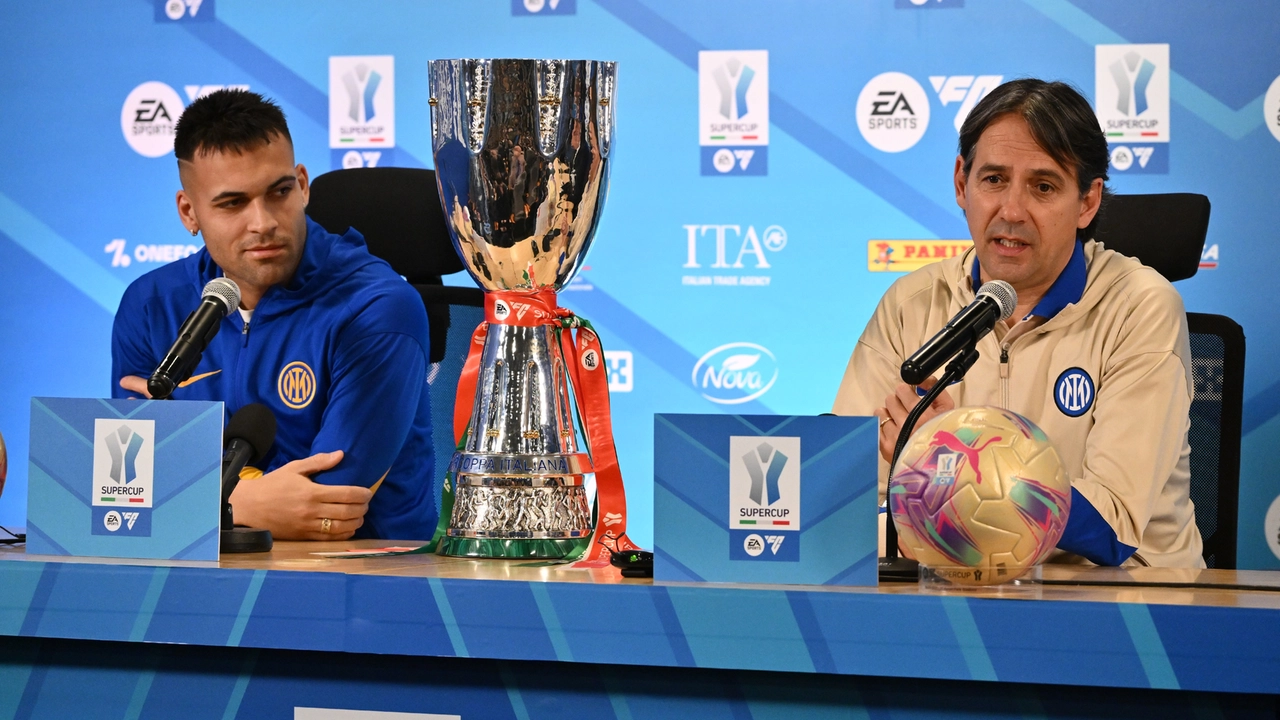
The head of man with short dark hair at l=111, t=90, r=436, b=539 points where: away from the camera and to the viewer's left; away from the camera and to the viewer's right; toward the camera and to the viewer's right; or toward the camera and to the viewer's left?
toward the camera and to the viewer's right

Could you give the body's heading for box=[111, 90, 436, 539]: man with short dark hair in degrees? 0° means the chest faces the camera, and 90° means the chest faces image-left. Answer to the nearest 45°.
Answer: approximately 45°

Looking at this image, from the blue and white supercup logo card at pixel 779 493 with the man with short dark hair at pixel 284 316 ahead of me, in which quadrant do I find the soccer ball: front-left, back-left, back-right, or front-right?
back-right

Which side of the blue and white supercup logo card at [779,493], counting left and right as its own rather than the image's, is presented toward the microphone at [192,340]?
right

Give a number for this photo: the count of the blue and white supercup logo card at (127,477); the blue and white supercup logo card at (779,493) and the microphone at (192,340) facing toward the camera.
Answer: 2

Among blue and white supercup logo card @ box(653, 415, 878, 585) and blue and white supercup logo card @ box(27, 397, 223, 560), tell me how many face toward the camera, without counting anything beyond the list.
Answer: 2

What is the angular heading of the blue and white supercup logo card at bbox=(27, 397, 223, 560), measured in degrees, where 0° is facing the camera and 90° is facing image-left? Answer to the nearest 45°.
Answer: approximately 0°

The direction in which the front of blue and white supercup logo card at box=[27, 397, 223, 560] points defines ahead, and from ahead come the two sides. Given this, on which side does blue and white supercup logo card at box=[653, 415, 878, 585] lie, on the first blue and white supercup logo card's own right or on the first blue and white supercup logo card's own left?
on the first blue and white supercup logo card's own left

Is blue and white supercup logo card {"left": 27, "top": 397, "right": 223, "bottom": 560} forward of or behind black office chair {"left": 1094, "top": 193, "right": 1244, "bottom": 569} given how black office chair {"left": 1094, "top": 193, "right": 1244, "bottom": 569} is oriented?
forward

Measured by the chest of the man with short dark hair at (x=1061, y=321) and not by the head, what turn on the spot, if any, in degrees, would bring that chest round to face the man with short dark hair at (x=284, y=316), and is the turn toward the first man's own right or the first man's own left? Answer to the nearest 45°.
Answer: approximately 45° to the first man's own right

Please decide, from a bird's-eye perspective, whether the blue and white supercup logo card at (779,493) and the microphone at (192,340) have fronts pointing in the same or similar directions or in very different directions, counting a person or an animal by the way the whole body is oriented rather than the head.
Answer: very different directions
